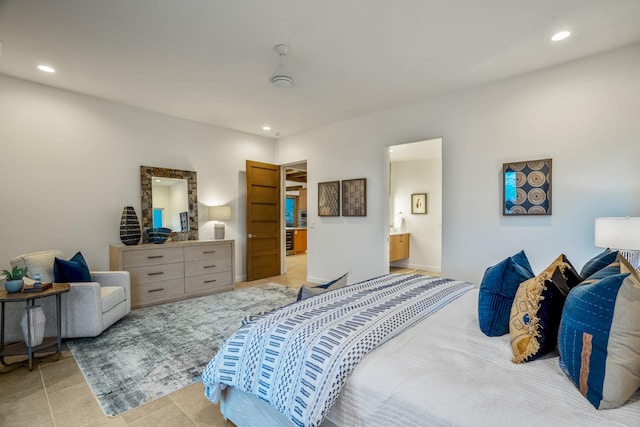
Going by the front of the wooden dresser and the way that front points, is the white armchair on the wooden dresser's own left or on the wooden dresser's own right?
on the wooden dresser's own right

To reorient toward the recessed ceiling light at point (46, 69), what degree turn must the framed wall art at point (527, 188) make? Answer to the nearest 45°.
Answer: approximately 45° to its right

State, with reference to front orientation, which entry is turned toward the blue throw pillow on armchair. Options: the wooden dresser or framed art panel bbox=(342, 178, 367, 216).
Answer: the framed art panel

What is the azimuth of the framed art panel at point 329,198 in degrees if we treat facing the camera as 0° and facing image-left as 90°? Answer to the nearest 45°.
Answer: approximately 45°

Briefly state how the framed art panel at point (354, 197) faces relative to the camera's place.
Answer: facing the viewer and to the left of the viewer

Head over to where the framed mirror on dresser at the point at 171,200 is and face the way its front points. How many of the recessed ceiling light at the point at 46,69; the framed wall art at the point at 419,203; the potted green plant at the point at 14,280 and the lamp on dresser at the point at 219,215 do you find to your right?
2

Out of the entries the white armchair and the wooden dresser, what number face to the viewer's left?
0

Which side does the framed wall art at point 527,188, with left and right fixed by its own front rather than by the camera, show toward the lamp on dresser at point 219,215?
right

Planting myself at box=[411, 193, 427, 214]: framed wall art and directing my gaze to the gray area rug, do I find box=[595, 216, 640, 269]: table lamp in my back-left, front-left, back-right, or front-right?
front-left

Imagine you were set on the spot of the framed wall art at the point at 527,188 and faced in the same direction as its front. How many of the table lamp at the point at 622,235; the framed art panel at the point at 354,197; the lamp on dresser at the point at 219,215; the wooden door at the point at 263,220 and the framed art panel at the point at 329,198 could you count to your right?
4

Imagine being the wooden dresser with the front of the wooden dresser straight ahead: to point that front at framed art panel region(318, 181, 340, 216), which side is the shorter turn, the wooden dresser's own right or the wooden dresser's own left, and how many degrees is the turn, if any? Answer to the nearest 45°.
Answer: approximately 45° to the wooden dresser's own left

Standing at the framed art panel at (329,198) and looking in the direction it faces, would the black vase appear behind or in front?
in front

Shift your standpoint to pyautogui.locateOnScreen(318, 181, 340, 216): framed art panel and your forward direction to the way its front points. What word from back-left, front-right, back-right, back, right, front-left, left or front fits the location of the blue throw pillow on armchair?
front

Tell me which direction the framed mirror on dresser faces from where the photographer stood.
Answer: facing the viewer and to the right of the viewer

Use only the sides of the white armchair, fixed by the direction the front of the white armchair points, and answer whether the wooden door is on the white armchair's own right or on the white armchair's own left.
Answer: on the white armchair's own left

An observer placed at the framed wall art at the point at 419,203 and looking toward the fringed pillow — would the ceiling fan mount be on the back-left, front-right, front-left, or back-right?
front-right

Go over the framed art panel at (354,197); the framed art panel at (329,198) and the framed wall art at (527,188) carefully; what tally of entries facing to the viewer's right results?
0

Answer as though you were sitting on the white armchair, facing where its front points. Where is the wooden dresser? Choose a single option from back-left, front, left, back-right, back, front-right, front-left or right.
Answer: left

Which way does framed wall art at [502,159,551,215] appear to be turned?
toward the camera
